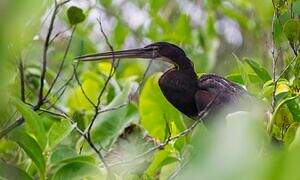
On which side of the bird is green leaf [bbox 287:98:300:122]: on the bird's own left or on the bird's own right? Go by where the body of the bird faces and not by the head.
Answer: on the bird's own left

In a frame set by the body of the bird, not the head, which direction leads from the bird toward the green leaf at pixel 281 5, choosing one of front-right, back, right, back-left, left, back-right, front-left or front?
back-left

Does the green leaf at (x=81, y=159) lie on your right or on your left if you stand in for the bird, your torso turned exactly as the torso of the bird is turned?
on your left

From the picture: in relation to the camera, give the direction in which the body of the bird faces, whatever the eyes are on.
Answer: to the viewer's left

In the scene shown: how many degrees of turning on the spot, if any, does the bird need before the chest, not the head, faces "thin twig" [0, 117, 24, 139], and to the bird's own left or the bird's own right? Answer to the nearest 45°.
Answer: approximately 45° to the bird's own left

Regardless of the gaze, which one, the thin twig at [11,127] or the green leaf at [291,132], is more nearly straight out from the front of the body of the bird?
the thin twig
